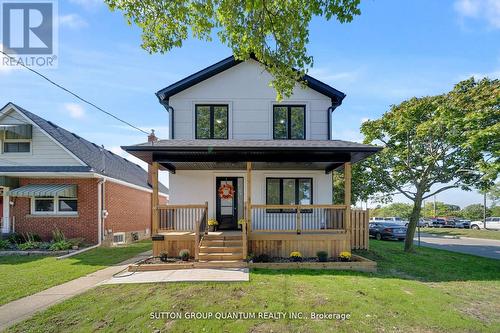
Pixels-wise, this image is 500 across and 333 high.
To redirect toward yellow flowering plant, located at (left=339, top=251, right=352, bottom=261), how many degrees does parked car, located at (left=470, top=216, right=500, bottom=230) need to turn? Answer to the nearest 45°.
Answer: approximately 90° to its left

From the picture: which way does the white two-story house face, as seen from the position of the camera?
facing the viewer

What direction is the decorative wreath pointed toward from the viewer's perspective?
toward the camera

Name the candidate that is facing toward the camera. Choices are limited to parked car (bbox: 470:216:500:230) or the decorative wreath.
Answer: the decorative wreath

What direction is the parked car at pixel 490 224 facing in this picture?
to the viewer's left
